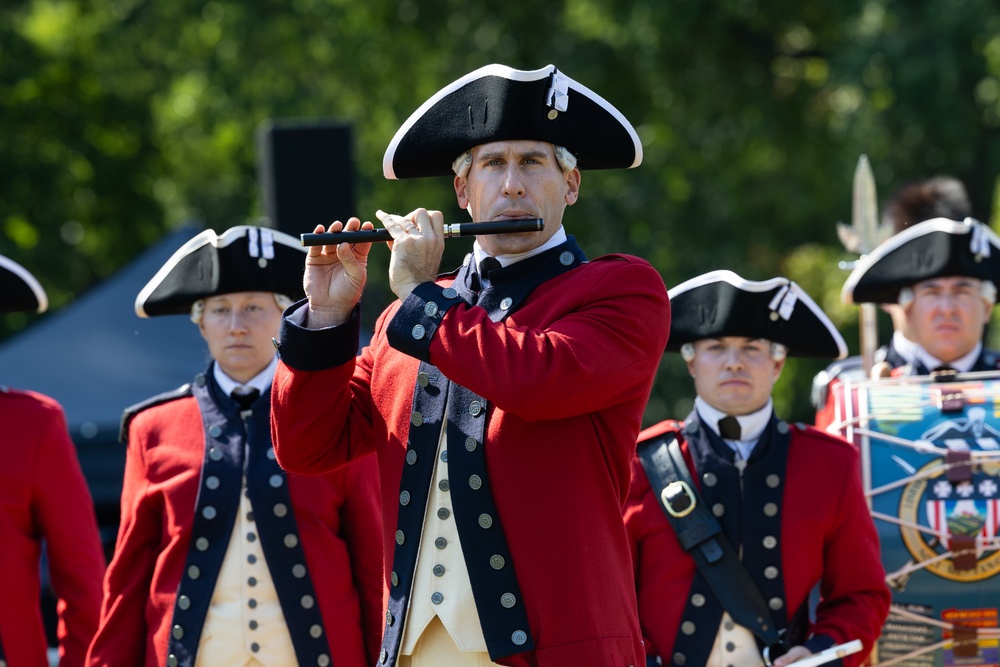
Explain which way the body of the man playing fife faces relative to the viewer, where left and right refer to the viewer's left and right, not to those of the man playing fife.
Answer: facing the viewer and to the left of the viewer

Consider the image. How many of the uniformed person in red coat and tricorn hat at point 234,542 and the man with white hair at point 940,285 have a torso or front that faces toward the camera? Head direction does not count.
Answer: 2

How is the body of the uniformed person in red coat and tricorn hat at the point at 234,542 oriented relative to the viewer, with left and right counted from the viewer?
facing the viewer

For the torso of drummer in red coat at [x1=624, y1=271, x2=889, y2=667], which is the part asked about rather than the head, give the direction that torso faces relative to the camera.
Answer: toward the camera

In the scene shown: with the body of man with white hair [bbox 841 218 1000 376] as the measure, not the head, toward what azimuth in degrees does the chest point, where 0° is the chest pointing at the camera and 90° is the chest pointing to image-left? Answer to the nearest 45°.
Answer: approximately 0°

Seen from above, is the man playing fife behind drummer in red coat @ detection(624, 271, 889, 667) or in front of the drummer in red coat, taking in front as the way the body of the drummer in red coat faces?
in front

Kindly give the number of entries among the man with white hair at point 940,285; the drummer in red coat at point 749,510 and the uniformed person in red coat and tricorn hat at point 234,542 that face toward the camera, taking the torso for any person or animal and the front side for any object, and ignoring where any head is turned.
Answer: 3

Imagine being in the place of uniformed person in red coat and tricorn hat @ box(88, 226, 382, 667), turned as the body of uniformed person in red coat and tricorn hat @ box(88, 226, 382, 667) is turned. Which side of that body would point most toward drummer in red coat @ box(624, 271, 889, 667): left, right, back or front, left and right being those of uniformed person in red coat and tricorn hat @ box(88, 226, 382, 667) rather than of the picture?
left

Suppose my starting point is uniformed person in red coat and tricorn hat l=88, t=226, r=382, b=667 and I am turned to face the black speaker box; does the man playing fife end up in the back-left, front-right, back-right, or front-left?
back-right

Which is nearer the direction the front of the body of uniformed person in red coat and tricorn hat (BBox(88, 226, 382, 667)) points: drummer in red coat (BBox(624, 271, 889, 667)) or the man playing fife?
the man playing fife

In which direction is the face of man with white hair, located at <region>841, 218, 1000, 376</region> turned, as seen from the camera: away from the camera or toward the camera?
toward the camera

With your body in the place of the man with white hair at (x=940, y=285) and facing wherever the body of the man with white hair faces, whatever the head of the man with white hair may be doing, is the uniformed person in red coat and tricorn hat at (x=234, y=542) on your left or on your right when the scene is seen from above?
on your right

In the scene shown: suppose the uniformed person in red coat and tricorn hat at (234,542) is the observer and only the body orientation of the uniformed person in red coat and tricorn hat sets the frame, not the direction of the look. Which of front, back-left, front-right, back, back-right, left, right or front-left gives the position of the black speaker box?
back

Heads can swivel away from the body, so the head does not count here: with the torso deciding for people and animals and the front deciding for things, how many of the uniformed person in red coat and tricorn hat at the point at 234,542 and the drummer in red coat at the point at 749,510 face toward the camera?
2

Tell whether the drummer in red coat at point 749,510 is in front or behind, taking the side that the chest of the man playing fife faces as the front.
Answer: behind

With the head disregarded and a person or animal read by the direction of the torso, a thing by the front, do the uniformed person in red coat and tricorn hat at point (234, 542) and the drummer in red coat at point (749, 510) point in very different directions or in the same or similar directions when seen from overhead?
same or similar directions
